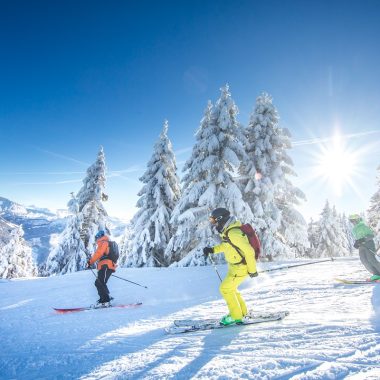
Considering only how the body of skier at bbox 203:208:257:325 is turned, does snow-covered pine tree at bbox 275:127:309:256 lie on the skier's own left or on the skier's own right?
on the skier's own right

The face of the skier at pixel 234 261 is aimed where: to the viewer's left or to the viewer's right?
to the viewer's left

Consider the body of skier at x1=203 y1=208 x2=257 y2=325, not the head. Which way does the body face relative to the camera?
to the viewer's left

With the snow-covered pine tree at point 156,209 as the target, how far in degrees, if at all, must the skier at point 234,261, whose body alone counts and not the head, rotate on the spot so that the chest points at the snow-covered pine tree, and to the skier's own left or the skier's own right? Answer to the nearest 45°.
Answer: approximately 90° to the skier's own right

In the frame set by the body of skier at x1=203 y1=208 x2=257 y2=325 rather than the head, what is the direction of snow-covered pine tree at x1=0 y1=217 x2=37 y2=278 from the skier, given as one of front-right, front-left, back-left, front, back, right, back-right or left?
front-right

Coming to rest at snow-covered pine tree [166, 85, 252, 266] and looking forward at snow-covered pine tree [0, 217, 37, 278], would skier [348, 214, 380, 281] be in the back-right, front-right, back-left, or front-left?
back-left
